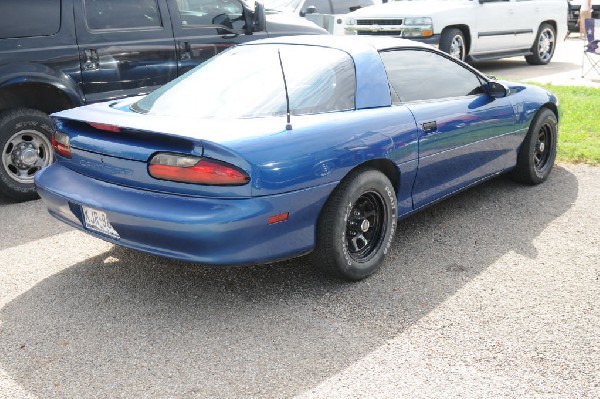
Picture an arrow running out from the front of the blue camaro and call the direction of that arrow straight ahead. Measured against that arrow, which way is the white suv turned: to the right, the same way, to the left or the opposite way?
the opposite way

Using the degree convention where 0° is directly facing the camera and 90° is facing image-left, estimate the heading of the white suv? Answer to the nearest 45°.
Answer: approximately 45°

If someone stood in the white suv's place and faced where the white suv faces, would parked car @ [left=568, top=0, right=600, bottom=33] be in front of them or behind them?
behind

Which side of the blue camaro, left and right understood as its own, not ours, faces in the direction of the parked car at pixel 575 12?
front

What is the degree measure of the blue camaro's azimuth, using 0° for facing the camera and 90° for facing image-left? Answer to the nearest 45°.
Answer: approximately 225°

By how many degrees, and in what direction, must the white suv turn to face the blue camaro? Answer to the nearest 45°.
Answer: approximately 45° to its left

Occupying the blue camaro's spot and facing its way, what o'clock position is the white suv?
The white suv is roughly at 11 o'clock from the blue camaro.
